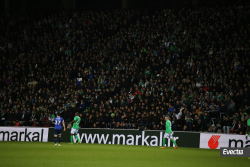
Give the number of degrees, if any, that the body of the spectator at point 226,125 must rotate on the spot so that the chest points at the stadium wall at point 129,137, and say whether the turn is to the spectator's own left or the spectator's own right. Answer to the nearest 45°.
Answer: approximately 90° to the spectator's own right

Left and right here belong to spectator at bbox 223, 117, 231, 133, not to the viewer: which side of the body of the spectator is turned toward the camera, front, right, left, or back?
front
